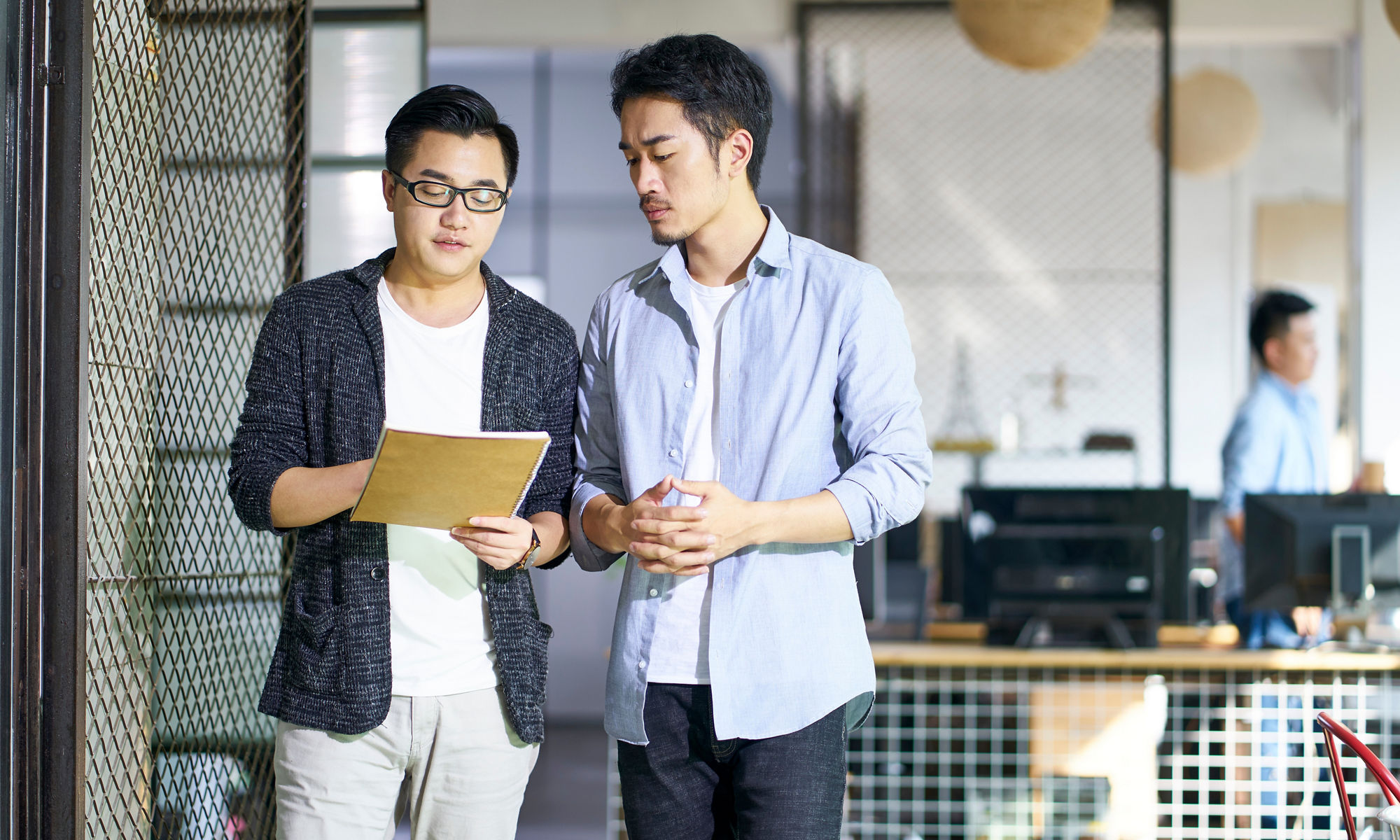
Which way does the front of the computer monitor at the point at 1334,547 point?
away from the camera

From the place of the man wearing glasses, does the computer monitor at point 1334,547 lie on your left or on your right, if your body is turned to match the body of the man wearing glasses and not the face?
on your left

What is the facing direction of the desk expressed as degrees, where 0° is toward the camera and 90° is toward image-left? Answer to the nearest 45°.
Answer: approximately 180°

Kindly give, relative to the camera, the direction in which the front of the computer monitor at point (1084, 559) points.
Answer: facing away from the viewer

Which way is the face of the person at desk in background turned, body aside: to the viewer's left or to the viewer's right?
to the viewer's right

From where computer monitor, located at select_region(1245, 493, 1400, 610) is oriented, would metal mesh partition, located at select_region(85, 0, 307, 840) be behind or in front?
behind

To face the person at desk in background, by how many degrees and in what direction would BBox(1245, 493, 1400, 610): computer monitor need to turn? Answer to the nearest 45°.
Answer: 0° — it already faces them
